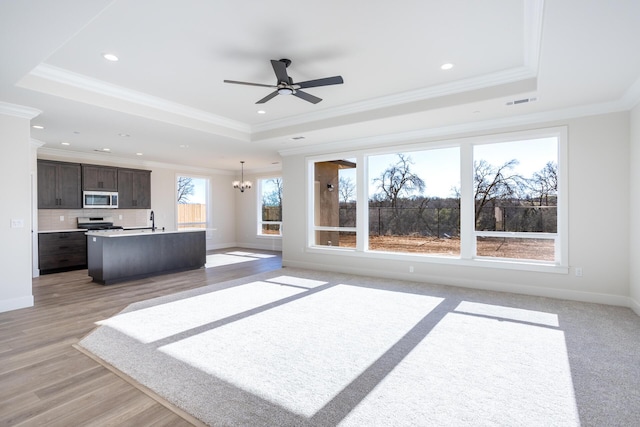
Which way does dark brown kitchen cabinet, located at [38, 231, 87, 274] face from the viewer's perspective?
toward the camera

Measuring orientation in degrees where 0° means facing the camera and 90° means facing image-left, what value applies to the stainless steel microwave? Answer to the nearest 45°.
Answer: approximately 0°

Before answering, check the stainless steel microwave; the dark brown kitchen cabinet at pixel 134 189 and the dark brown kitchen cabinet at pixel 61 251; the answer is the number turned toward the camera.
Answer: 3

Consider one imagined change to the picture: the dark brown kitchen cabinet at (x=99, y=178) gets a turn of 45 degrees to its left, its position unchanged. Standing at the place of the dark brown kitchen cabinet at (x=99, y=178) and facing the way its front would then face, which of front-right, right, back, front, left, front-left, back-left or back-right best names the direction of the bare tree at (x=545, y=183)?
front

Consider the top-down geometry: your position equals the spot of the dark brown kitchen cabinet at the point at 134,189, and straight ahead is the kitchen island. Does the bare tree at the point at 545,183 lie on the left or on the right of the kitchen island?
left

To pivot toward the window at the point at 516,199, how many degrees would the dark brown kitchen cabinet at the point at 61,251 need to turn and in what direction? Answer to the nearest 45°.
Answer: approximately 45° to its left

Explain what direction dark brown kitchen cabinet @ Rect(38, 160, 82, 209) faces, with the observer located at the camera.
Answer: facing the viewer

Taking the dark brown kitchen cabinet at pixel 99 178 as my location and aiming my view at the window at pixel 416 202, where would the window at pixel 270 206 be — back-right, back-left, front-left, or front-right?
front-left

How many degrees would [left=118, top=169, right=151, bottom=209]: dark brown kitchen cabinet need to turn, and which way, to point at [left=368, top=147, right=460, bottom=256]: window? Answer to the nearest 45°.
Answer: approximately 45° to its left
